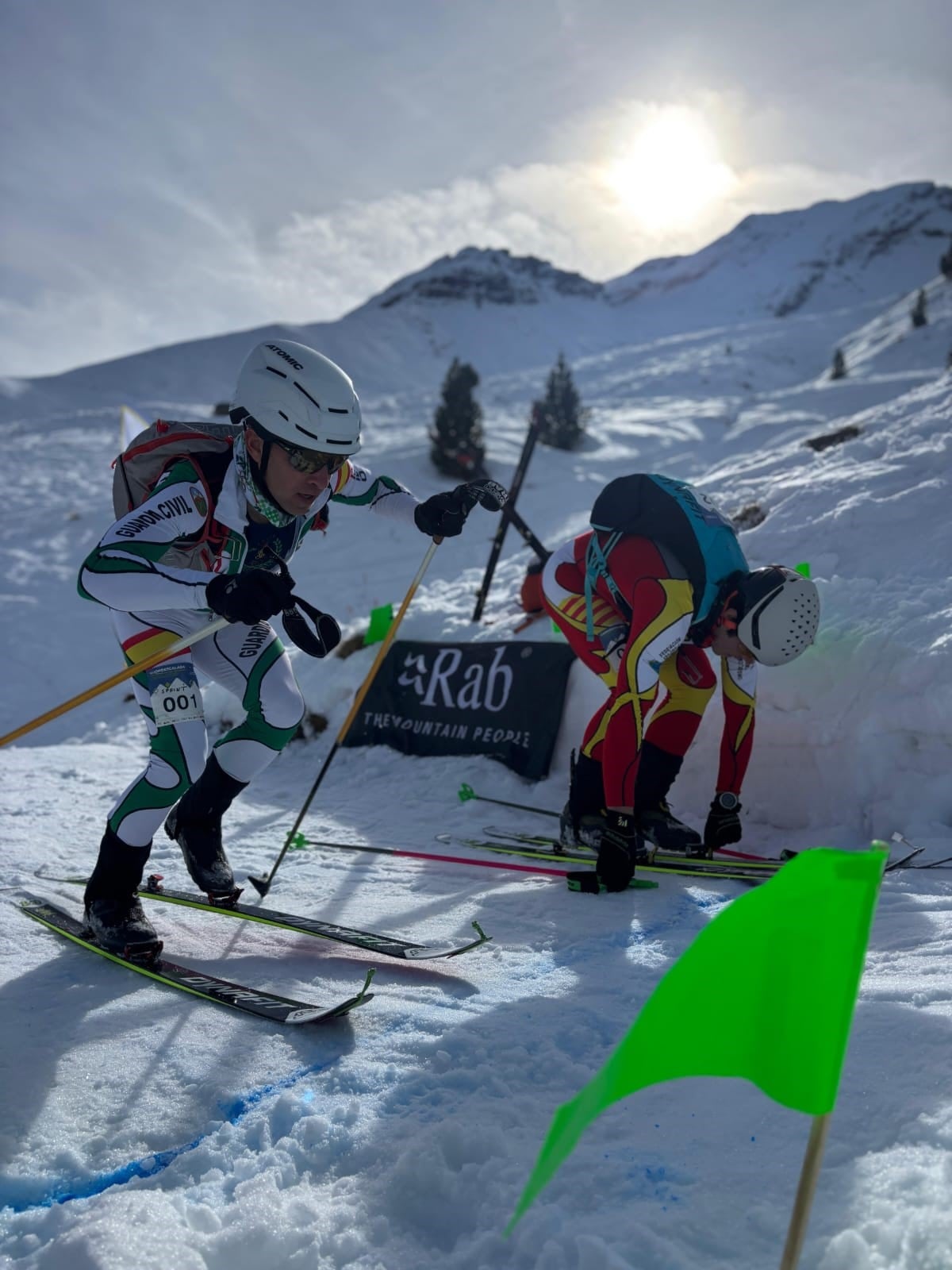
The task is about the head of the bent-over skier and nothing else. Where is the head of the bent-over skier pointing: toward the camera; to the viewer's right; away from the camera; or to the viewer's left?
to the viewer's right

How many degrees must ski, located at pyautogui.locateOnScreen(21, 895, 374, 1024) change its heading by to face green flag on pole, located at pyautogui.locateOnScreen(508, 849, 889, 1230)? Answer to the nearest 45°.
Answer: approximately 45° to its right

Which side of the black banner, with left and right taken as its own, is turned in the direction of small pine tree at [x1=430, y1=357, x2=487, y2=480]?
back

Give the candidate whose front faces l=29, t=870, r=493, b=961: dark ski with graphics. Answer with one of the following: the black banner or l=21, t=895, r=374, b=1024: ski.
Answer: the black banner

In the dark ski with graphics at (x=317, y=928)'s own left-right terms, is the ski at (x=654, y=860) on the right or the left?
on its left

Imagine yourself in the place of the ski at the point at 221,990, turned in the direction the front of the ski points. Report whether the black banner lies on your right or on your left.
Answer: on your left

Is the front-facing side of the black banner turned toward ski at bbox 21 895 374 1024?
yes

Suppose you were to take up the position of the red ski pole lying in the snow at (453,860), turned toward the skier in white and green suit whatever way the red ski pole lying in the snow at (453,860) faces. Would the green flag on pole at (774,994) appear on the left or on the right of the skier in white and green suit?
left

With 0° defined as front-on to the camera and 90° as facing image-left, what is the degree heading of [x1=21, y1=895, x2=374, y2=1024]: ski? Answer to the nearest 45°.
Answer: approximately 315°
